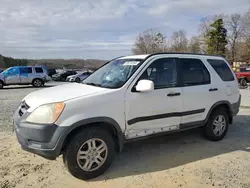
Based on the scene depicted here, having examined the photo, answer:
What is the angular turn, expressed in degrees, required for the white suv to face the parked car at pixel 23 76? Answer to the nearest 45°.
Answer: approximately 90° to its right

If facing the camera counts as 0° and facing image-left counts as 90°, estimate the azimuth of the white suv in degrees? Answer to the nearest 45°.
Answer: approximately 45°

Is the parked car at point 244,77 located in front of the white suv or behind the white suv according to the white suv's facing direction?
behind
